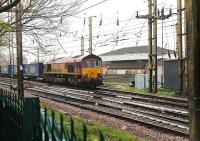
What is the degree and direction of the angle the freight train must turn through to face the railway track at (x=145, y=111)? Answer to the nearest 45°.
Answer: approximately 45° to its right

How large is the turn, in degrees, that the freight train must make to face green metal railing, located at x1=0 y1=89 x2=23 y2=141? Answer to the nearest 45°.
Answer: approximately 45° to its right

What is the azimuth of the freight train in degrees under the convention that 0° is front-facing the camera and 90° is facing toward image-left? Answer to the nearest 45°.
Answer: approximately 315°

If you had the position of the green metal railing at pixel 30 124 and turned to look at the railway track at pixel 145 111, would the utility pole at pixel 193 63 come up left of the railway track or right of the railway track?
right

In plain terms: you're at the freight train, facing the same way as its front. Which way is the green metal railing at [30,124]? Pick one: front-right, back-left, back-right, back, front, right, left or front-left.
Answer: front-right
